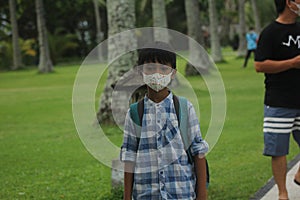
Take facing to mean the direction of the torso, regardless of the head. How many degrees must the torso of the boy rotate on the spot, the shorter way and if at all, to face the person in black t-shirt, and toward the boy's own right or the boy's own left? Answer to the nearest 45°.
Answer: approximately 135° to the boy's own left

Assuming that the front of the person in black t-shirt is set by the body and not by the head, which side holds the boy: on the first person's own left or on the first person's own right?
on the first person's own right

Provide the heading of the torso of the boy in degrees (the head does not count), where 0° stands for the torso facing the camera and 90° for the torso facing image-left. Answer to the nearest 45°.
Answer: approximately 0°
